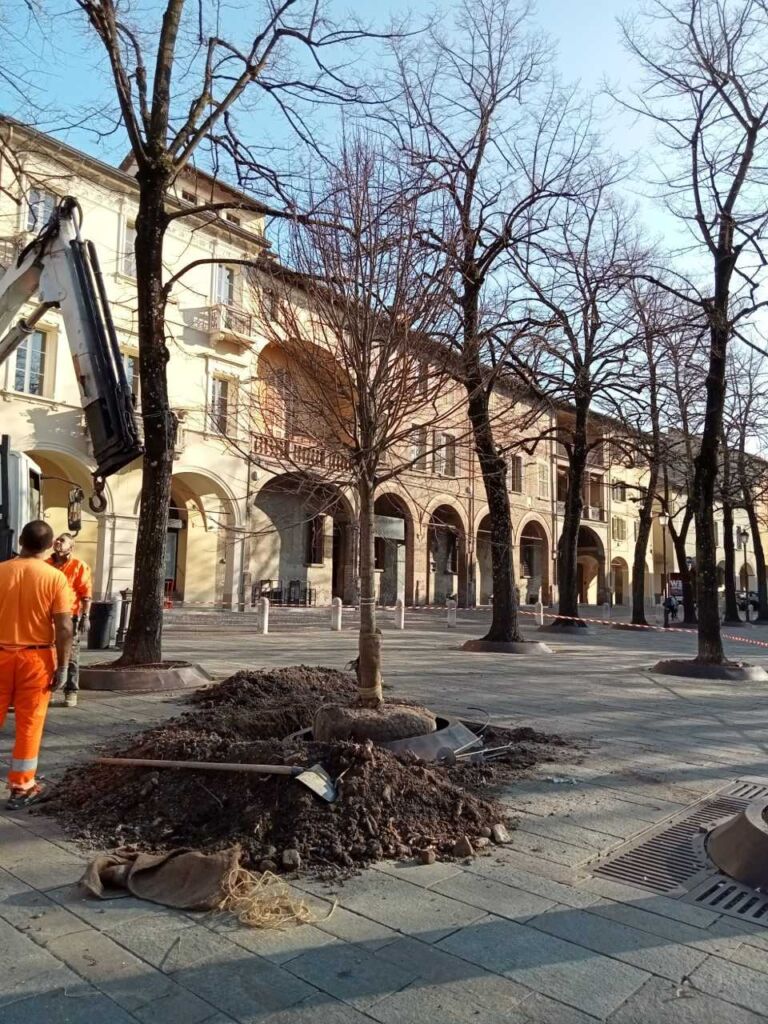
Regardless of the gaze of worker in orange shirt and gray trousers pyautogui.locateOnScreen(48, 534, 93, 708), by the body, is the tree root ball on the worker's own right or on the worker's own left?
on the worker's own left

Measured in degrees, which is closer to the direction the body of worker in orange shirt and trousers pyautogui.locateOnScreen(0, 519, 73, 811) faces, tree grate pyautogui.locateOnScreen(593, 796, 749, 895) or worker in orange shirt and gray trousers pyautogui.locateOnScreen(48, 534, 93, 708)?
the worker in orange shirt and gray trousers

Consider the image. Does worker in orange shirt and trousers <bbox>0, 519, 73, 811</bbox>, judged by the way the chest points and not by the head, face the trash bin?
yes

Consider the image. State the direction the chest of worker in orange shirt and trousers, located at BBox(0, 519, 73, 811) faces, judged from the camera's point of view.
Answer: away from the camera

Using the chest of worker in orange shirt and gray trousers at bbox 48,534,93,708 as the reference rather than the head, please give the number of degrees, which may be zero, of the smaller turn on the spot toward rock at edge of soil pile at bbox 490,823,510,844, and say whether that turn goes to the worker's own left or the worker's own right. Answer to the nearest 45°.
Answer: approximately 90° to the worker's own left

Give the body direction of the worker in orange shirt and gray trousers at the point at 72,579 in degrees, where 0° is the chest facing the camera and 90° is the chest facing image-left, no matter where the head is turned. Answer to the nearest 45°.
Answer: approximately 45°

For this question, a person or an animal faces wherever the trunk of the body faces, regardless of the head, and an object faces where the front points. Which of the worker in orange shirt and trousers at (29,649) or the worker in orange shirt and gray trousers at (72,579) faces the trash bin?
the worker in orange shirt and trousers at (29,649)

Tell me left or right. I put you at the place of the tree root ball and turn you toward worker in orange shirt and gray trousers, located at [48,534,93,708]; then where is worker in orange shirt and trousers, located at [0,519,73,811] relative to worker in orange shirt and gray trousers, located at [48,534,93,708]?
left

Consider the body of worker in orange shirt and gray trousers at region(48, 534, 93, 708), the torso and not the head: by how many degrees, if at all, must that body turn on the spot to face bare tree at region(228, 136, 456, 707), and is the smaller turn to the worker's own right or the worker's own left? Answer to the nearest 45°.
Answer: approximately 90° to the worker's own left

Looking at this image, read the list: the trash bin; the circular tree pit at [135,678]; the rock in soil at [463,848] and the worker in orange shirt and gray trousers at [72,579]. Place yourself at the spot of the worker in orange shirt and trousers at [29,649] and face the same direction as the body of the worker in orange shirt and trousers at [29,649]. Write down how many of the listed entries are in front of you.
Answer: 3

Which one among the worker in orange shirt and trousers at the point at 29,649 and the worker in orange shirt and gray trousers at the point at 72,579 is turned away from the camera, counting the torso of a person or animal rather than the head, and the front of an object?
the worker in orange shirt and trousers at the point at 29,649

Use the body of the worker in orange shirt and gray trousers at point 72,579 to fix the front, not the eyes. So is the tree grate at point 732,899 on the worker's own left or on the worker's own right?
on the worker's own left

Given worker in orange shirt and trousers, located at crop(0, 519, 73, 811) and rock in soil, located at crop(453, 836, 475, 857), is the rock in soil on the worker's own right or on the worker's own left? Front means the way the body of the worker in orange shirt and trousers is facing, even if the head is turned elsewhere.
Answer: on the worker's own right

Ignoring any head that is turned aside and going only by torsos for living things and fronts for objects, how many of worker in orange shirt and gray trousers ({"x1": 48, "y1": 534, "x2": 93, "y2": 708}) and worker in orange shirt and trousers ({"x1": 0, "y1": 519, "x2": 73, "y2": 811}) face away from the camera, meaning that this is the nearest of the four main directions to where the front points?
1
